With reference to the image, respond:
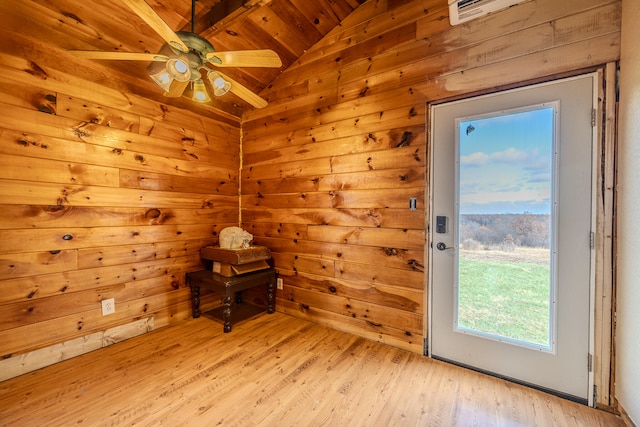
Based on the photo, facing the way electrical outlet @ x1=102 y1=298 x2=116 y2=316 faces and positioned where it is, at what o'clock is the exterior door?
The exterior door is roughly at 12 o'clock from the electrical outlet.

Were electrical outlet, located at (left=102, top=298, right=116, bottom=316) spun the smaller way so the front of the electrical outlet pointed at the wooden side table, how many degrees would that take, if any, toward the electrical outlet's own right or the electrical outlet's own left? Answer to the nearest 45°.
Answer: approximately 45° to the electrical outlet's own left

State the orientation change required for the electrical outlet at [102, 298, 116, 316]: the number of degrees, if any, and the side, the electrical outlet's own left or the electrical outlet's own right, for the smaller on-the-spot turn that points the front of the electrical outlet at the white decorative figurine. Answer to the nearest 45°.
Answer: approximately 45° to the electrical outlet's own left

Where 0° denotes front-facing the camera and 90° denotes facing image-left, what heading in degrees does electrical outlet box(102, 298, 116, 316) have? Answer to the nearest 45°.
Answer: approximately 315°

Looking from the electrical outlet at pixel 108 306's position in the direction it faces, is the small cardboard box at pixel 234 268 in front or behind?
in front

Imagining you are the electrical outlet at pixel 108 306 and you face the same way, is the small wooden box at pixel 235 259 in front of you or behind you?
in front
